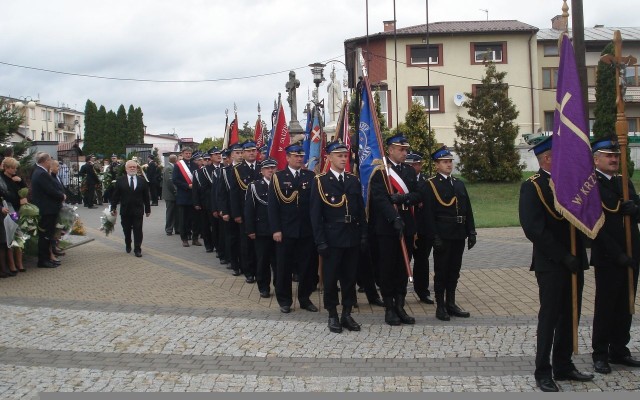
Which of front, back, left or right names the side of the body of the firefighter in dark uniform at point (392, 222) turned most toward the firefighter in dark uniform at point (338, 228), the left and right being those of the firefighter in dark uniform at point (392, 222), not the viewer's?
right

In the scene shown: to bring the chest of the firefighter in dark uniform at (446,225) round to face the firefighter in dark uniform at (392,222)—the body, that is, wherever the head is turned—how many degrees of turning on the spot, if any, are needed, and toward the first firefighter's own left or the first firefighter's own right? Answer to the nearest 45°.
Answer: approximately 90° to the first firefighter's own right

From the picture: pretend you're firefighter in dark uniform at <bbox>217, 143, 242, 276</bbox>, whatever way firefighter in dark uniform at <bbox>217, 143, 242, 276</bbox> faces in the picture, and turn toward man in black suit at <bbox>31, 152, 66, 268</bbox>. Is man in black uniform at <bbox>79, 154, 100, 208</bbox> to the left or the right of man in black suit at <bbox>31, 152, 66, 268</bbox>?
right

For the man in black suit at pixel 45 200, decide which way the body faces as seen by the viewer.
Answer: to the viewer's right

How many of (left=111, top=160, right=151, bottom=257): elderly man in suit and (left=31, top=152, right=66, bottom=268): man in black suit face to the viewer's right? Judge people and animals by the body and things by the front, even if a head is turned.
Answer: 1
